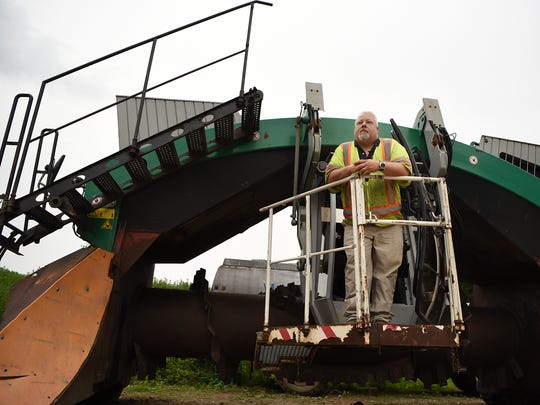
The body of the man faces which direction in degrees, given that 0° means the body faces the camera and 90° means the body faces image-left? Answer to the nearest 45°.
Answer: approximately 0°
